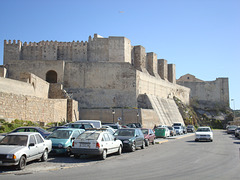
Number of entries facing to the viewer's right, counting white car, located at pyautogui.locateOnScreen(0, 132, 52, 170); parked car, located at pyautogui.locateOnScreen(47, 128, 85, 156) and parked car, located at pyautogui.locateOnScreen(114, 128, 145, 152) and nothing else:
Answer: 0

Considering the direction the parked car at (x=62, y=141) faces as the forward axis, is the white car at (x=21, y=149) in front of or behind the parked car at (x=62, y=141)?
in front

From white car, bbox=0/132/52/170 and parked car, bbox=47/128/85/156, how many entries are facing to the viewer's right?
0

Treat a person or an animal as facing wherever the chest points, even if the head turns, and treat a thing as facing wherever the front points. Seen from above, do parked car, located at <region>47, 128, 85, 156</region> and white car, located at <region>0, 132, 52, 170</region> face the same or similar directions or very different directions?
same or similar directions

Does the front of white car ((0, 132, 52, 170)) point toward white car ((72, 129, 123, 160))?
no

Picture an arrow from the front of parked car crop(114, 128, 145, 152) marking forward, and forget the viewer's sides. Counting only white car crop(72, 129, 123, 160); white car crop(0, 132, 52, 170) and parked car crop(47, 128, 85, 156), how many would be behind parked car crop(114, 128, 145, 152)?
0

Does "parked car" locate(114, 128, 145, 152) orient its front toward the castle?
no

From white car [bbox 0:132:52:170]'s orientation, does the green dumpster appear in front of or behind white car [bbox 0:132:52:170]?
behind

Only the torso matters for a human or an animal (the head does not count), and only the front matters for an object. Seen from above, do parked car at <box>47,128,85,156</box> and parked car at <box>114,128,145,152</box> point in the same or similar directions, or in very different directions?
same or similar directions

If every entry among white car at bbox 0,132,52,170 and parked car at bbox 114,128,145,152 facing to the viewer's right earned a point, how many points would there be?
0
